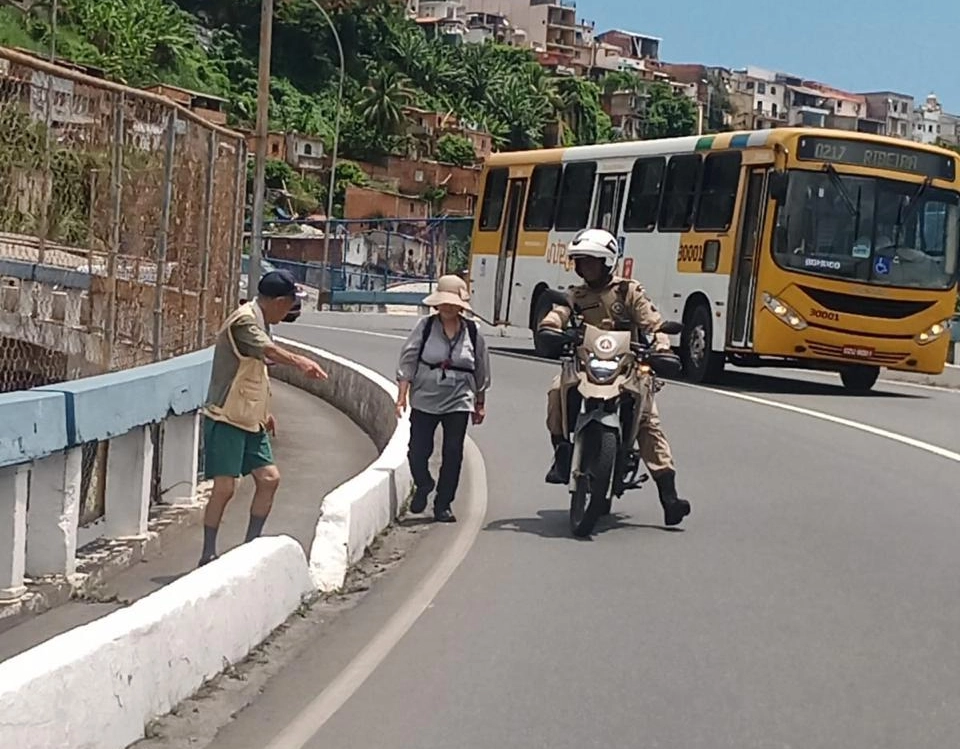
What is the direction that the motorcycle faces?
toward the camera

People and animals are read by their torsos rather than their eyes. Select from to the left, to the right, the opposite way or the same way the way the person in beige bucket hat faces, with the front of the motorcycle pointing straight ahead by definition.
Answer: the same way

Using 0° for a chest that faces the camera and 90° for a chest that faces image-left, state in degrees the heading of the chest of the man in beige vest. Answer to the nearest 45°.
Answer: approximately 270°

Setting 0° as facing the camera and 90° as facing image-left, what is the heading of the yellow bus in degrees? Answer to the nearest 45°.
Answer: approximately 315°

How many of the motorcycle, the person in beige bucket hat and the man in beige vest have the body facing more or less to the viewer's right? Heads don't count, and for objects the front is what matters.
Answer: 1

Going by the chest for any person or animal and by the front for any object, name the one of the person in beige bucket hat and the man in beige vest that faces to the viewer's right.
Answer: the man in beige vest

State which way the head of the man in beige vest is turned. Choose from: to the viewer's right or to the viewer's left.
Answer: to the viewer's right

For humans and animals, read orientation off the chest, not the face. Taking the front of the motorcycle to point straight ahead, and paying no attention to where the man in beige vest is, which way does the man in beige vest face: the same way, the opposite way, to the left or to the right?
to the left

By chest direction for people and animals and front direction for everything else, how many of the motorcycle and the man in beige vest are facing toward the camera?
1

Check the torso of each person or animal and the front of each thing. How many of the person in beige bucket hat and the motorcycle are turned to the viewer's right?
0

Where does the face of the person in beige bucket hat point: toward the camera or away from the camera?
toward the camera

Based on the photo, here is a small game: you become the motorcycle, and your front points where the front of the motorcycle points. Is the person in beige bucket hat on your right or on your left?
on your right

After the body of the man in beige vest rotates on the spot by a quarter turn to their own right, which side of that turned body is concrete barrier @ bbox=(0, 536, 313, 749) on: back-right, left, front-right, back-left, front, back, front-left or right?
front
